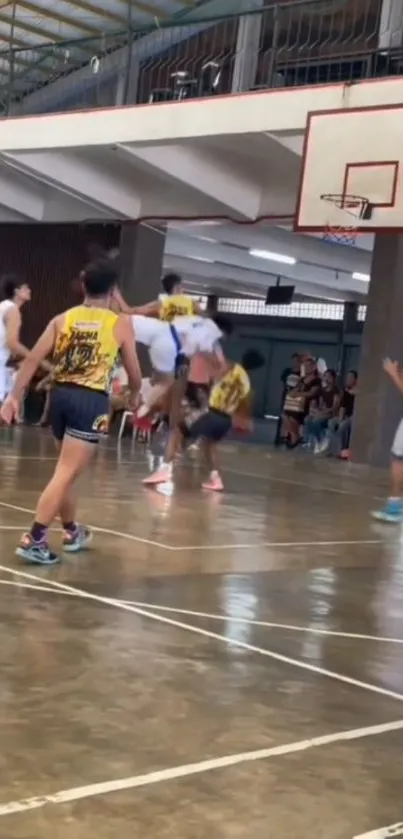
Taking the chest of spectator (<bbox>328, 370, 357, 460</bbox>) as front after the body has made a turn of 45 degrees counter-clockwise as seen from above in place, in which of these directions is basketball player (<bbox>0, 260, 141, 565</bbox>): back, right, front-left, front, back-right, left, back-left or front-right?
front

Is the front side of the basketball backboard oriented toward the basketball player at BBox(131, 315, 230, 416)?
yes

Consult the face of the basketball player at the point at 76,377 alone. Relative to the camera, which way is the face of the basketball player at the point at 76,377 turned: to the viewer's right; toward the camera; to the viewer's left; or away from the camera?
away from the camera

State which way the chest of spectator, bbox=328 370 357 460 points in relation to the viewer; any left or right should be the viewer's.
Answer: facing the viewer and to the left of the viewer

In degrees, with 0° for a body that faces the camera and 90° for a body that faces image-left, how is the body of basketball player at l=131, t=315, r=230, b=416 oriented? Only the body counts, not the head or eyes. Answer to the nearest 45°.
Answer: approximately 270°
